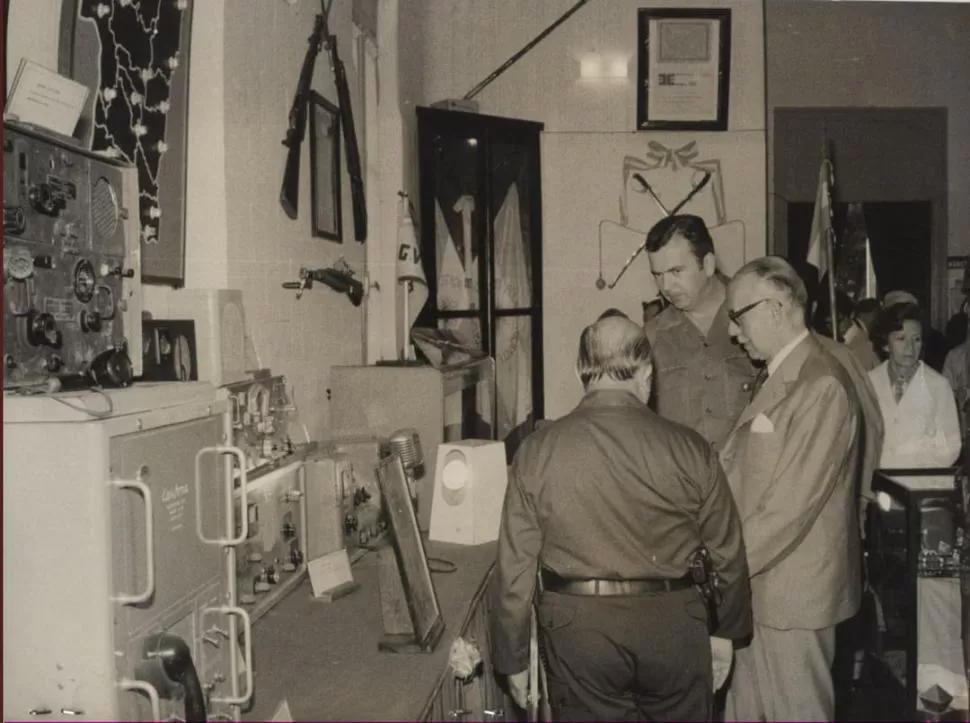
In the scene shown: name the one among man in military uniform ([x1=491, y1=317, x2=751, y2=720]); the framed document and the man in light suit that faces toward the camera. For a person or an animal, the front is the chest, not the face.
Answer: the framed document

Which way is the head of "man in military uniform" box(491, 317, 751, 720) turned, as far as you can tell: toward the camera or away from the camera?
away from the camera

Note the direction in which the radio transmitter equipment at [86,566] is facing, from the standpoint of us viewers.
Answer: facing the viewer and to the right of the viewer

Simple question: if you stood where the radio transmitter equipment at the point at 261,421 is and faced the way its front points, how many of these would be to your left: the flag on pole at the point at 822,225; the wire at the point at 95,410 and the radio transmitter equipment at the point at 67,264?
1

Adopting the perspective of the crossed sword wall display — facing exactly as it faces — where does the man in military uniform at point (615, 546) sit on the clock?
The man in military uniform is roughly at 12 o'clock from the crossed sword wall display.

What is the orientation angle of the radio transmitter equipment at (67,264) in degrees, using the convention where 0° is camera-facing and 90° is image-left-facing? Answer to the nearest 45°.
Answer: approximately 315°

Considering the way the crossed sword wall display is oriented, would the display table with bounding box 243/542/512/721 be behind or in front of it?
in front

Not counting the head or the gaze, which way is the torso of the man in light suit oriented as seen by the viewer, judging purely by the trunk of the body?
to the viewer's left

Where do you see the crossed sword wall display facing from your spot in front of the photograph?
facing the viewer

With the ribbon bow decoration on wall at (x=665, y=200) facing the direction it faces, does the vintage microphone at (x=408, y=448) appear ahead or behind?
ahead

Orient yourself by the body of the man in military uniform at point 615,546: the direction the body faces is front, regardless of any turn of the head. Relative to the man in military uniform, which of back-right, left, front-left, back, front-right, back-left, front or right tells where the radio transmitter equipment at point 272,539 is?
left

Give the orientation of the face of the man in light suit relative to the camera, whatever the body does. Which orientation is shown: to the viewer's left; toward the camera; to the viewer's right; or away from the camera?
to the viewer's left
